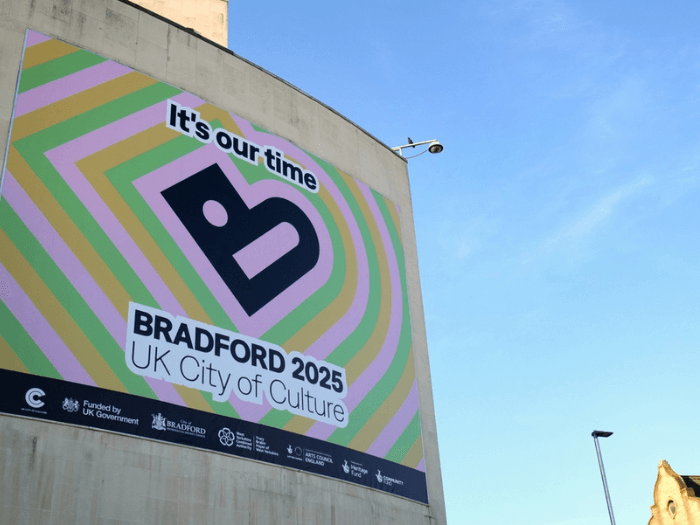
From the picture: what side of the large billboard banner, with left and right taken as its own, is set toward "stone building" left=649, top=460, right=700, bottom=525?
left
